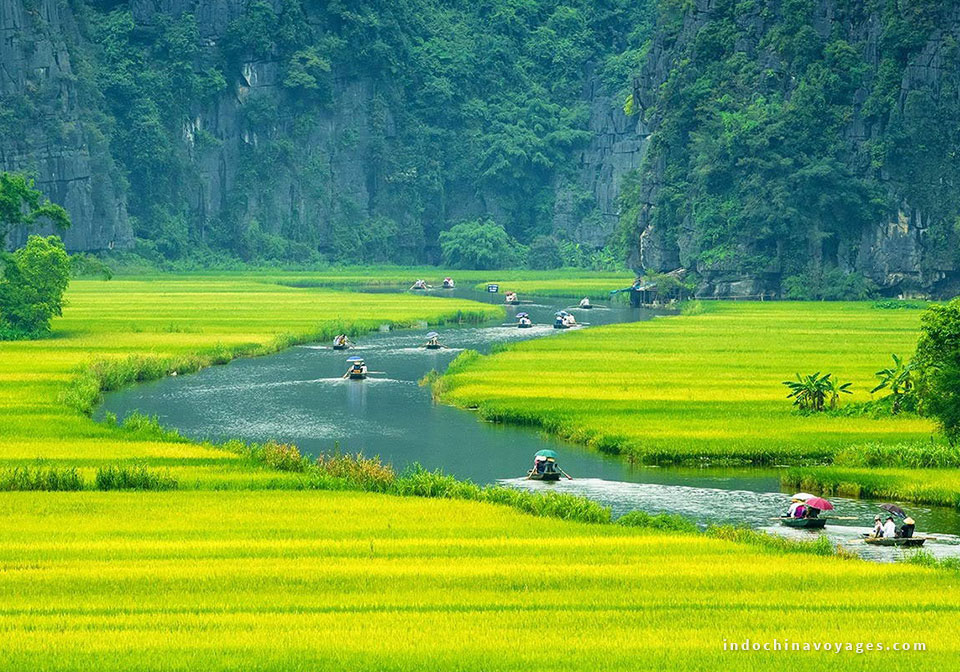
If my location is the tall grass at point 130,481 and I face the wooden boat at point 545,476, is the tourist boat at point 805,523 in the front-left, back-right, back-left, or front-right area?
front-right

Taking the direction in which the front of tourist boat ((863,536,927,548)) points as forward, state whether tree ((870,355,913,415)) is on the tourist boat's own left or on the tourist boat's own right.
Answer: on the tourist boat's own right

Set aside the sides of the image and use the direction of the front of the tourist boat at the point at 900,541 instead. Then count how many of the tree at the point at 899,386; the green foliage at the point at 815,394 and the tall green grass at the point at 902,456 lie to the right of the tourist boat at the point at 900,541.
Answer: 3

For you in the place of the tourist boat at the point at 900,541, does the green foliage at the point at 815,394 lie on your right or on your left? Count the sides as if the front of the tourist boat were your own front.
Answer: on your right

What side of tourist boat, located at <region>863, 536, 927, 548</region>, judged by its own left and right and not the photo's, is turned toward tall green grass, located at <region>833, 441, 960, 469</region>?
right

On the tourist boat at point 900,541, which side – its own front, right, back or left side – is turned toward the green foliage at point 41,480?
front

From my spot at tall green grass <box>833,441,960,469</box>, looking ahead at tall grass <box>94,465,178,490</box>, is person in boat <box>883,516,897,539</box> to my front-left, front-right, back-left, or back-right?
front-left

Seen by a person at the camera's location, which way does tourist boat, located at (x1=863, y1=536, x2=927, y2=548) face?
facing to the left of the viewer

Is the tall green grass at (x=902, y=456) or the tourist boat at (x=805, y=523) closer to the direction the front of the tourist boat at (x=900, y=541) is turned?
the tourist boat

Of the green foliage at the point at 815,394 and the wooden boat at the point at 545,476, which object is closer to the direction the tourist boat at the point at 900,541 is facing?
the wooden boat

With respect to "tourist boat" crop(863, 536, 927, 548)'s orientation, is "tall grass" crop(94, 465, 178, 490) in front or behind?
in front
